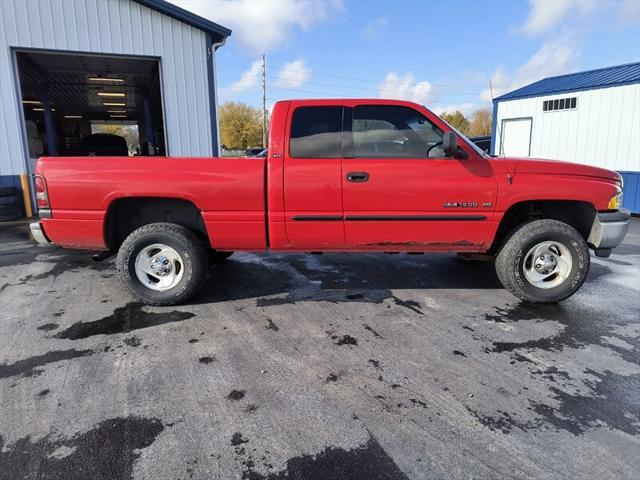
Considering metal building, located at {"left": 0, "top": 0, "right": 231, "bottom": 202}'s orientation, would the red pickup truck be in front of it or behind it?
in front

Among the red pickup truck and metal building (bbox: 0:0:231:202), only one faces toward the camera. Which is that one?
the metal building

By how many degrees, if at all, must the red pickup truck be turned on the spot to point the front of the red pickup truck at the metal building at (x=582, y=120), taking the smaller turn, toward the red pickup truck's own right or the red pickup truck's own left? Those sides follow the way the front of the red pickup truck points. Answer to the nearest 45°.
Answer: approximately 45° to the red pickup truck's own left

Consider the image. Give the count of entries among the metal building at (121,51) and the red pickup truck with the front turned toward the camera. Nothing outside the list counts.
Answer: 1

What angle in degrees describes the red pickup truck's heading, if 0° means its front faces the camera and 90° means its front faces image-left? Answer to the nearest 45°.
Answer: approximately 270°

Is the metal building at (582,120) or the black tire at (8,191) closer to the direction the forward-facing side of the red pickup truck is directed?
the metal building

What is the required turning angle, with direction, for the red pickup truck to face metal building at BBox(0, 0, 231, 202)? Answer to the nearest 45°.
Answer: approximately 135° to its left

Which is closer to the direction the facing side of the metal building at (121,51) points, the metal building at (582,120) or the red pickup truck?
the red pickup truck

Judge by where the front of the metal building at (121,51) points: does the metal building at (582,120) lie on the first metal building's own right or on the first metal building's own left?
on the first metal building's own left

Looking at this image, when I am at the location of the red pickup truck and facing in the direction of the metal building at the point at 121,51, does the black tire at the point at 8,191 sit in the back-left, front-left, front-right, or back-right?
front-left

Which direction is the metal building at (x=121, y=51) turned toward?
toward the camera

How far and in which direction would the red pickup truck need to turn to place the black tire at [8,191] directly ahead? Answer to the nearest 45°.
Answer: approximately 135° to its left
